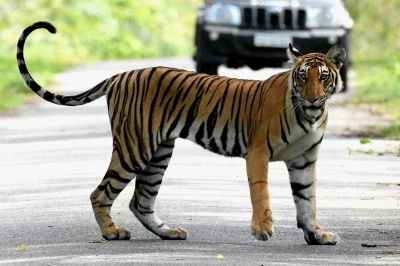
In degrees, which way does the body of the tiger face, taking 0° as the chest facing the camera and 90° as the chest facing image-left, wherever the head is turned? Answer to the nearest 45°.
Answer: approximately 270°

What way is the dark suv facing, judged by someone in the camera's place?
facing the viewer

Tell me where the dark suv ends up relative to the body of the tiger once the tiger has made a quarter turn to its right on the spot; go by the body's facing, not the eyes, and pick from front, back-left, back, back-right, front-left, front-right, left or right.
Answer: back
